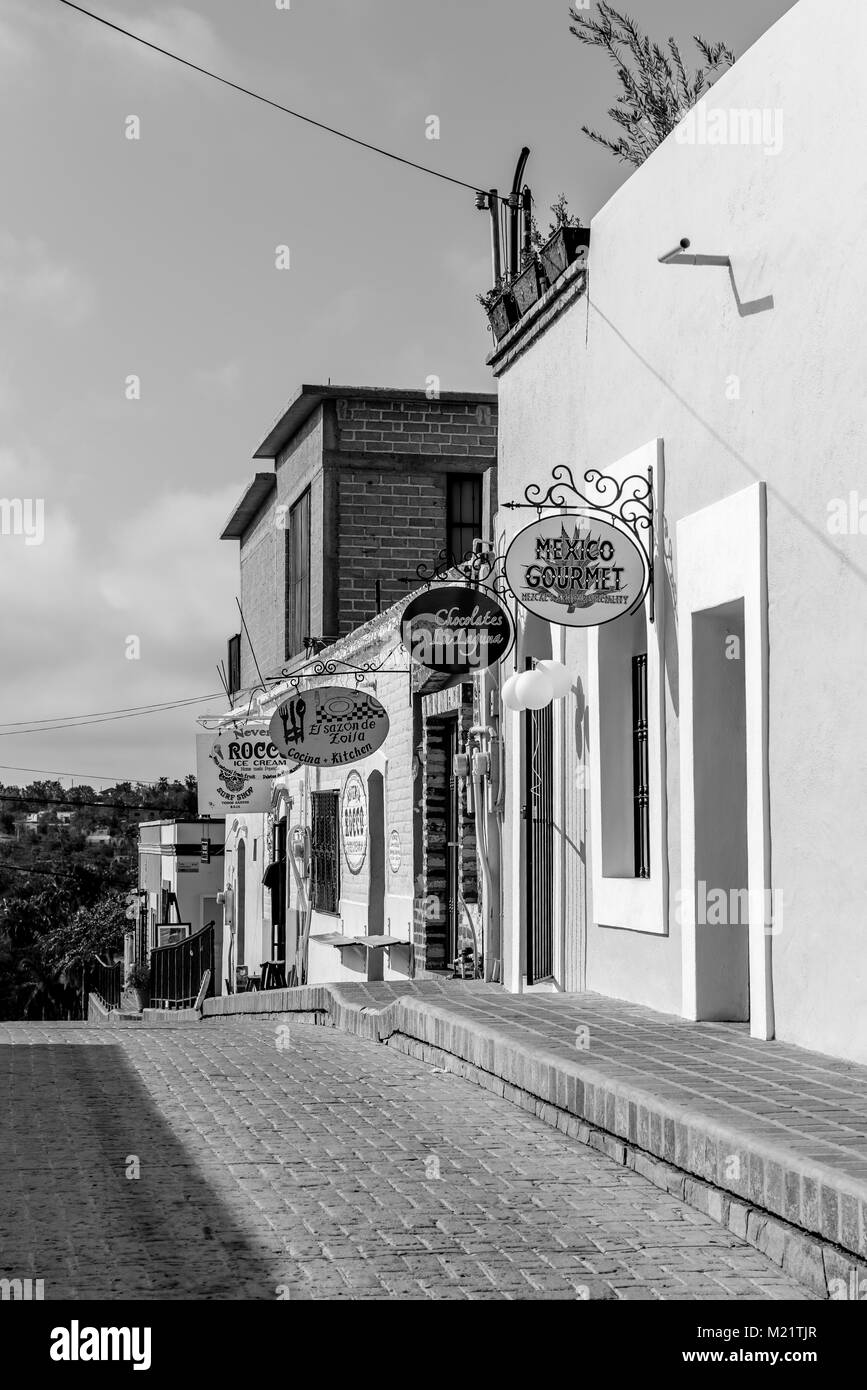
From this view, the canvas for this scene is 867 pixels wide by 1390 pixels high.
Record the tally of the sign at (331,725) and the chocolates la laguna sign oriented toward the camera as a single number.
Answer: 2

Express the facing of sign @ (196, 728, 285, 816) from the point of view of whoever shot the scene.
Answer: facing the viewer

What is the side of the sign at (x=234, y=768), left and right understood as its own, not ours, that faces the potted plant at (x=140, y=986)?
back

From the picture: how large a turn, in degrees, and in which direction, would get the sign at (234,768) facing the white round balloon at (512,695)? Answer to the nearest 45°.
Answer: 0° — it already faces it

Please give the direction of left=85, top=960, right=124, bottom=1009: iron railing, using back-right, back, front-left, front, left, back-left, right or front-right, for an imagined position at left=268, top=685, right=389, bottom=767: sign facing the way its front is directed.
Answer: back

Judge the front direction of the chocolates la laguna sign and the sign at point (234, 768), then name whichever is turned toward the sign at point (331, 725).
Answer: the sign at point (234, 768)

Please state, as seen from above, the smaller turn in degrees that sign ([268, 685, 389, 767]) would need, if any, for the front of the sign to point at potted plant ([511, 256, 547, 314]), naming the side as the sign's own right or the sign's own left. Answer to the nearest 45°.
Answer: approximately 45° to the sign's own left

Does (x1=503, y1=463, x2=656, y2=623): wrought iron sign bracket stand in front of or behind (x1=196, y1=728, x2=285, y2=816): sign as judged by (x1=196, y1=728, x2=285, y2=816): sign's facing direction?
in front

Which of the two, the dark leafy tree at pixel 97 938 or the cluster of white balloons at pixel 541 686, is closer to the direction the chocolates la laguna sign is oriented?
the cluster of white balloons

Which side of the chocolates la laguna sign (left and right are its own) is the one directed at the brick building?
back

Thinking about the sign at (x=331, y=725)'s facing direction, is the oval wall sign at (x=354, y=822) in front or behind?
behind

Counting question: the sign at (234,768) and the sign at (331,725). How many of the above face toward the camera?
2

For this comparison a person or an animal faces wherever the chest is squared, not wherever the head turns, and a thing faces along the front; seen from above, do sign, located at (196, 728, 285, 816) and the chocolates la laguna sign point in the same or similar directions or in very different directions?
same or similar directions

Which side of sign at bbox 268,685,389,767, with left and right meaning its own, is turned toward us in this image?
front
